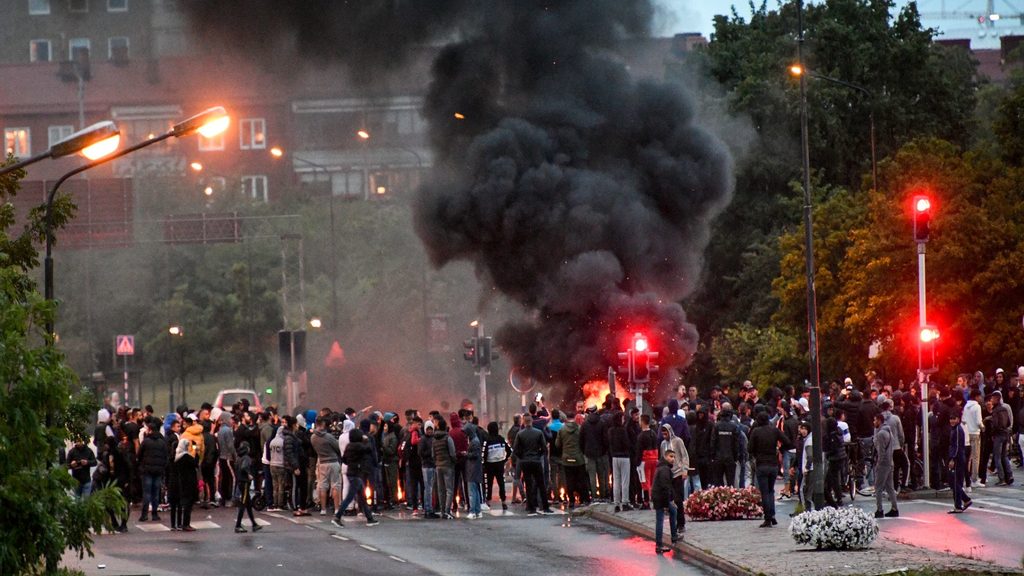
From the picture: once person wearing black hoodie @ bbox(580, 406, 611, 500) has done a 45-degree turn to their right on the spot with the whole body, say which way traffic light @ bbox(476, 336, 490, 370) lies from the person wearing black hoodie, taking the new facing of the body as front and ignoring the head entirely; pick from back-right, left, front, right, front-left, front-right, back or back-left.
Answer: front-left

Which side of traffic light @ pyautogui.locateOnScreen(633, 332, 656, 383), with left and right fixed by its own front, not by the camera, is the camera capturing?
front

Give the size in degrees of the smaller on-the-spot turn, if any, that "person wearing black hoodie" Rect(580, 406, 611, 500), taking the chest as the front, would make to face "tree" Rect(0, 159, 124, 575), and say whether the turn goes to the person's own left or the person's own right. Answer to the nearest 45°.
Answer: approximately 180°

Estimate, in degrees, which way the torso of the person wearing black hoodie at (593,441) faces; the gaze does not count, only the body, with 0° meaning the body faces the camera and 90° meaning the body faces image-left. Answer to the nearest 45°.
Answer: approximately 180°

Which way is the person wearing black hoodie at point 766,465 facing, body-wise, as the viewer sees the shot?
away from the camera

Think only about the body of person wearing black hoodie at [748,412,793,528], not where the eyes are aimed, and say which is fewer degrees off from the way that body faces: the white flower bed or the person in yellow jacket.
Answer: the person in yellow jacket

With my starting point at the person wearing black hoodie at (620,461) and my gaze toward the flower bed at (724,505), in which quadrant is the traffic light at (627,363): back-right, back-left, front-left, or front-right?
back-left

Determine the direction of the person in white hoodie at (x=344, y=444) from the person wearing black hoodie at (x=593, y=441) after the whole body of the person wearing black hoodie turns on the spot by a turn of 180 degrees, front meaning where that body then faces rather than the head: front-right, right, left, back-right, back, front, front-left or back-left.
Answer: right

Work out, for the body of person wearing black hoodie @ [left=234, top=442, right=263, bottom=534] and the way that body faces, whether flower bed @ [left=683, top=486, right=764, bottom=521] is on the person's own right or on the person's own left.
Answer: on the person's own right

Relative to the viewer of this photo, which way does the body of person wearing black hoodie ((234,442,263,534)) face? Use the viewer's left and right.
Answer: facing away from the viewer and to the right of the viewer

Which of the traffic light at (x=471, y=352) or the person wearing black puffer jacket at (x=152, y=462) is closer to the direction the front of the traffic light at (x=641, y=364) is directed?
the person wearing black puffer jacket
